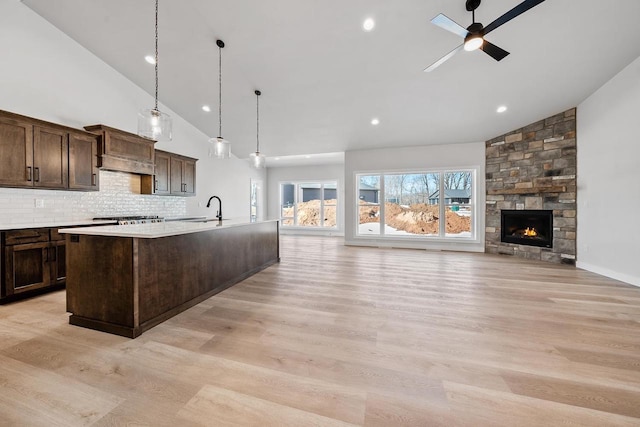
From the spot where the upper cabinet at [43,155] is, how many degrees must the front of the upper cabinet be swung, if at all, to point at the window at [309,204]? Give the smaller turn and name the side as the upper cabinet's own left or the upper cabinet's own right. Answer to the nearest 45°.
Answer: approximately 45° to the upper cabinet's own left

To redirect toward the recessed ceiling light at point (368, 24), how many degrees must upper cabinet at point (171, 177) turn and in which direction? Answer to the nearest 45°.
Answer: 0° — it already faces it

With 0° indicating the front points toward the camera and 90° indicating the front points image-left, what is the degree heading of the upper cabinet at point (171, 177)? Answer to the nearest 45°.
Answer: approximately 315°

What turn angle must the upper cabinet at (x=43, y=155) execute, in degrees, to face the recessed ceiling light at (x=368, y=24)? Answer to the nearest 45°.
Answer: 0° — it already faces it

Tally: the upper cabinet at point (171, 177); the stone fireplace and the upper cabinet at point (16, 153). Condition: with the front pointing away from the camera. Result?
0

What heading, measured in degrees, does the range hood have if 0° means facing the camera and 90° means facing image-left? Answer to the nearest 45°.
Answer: approximately 315°

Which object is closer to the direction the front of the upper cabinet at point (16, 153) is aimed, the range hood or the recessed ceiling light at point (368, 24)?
the recessed ceiling light

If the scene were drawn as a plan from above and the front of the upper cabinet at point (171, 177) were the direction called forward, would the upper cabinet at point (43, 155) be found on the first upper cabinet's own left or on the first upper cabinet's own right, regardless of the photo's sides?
on the first upper cabinet's own right

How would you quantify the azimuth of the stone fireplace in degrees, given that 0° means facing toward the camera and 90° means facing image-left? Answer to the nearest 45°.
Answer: approximately 45°

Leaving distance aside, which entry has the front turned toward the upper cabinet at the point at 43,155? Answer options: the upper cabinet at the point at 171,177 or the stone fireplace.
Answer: the stone fireplace

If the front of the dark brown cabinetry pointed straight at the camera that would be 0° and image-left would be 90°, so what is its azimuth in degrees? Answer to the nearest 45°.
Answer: approximately 315°

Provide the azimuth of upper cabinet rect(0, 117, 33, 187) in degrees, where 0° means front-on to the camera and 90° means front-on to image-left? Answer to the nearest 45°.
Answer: approximately 315°
